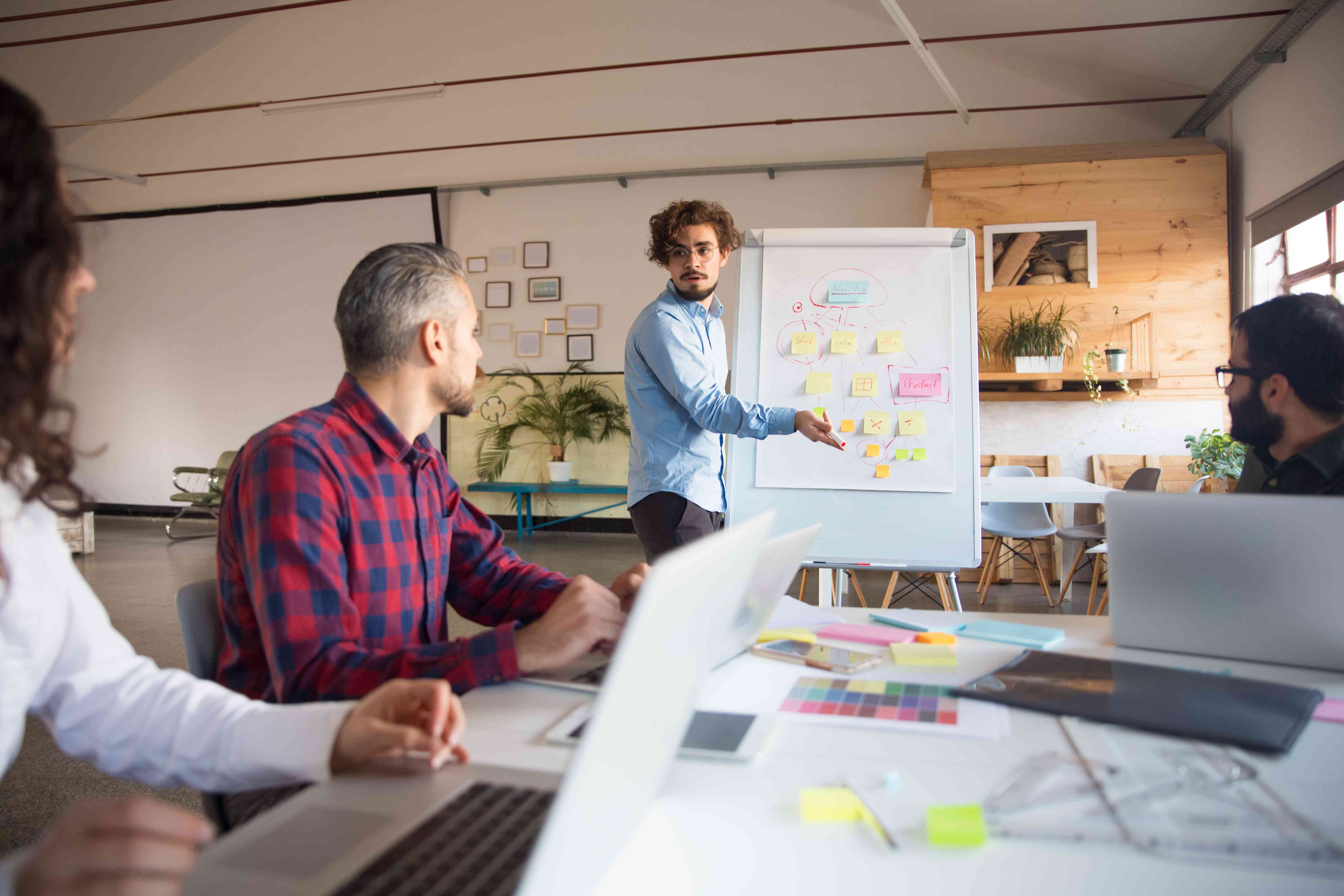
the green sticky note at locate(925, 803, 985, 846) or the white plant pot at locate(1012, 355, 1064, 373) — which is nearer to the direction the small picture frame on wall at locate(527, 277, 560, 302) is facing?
the green sticky note

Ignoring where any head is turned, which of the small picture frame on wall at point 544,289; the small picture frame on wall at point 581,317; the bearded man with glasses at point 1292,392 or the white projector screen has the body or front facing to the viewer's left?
the bearded man with glasses

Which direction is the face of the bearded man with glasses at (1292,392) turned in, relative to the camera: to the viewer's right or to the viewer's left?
to the viewer's left

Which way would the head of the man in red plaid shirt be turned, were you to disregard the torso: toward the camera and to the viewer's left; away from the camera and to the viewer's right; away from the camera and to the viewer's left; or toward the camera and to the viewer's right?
away from the camera and to the viewer's right

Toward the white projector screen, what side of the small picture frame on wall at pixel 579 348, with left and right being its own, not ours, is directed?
right

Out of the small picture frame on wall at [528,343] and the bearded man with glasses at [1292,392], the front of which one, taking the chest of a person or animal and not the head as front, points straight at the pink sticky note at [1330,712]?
the small picture frame on wall

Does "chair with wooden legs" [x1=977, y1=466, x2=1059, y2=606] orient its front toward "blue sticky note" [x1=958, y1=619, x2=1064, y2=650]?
yes

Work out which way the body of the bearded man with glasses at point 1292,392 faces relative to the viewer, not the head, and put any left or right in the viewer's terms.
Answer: facing to the left of the viewer
